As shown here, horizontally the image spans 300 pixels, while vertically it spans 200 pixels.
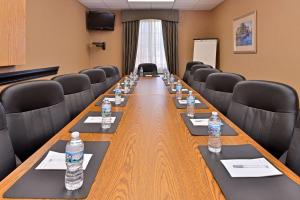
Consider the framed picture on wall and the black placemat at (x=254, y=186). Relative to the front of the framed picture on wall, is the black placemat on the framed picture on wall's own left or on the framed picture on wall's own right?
on the framed picture on wall's own left

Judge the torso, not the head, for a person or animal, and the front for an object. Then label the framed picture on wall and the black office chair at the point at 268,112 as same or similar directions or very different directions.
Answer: same or similar directions

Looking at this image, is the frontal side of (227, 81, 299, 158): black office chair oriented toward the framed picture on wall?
no

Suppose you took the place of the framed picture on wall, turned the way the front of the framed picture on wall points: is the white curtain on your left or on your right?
on your right

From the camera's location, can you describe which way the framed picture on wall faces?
facing the viewer and to the left of the viewer

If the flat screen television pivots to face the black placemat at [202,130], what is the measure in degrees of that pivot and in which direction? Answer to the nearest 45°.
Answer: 0° — it already faces it

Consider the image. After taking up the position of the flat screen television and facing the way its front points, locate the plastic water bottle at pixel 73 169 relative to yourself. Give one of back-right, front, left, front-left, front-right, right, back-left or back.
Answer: front

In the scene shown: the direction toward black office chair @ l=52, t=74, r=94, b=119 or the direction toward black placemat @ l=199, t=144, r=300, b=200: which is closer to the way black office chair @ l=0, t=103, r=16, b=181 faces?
the black placemat

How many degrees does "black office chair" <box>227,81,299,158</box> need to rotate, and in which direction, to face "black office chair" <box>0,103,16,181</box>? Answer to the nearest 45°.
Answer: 0° — it already faces it

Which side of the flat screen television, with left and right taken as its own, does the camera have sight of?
front

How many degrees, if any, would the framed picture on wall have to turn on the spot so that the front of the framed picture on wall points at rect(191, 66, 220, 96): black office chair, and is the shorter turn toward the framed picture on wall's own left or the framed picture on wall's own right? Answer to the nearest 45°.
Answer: approximately 45° to the framed picture on wall's own left

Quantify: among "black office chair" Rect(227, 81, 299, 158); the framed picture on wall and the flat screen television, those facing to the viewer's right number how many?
0

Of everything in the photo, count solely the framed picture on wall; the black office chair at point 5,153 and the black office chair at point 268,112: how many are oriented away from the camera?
0

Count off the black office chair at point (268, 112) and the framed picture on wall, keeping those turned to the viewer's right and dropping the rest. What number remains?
0

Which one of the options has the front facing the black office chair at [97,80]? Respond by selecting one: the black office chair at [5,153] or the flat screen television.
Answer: the flat screen television

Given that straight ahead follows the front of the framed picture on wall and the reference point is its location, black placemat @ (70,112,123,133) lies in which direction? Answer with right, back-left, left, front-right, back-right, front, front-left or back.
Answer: front-left
